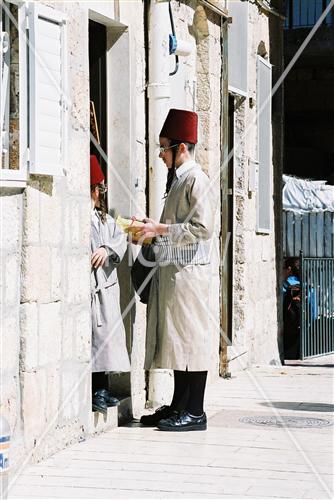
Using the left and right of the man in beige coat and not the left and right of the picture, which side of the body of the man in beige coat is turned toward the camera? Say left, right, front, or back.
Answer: left

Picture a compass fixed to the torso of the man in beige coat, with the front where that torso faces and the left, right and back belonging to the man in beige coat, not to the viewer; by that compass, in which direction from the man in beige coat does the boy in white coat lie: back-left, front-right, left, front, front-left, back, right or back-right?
front

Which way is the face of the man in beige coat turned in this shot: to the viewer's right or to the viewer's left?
to the viewer's left

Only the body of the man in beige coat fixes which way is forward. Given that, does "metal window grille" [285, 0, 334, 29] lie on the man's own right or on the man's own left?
on the man's own right

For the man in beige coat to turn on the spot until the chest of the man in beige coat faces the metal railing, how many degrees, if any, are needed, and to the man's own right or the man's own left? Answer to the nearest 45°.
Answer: approximately 90° to the man's own right

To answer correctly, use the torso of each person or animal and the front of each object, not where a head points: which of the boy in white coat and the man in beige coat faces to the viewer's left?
the man in beige coat

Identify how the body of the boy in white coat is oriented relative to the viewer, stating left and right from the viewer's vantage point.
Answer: facing the viewer
